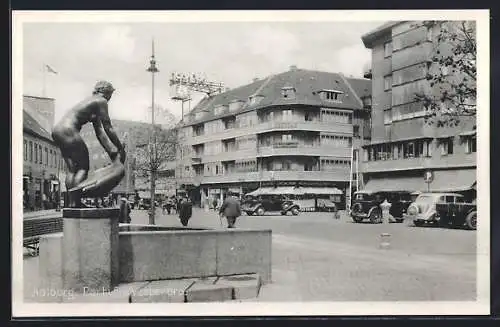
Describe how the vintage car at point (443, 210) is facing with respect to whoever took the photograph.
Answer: facing the viewer and to the left of the viewer

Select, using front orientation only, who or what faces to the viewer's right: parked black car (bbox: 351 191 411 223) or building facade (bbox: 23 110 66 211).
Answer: the building facade

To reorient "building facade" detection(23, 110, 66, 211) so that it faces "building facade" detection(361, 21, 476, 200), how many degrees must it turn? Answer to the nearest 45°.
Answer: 0° — it already faces it

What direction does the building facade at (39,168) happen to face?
to the viewer's right

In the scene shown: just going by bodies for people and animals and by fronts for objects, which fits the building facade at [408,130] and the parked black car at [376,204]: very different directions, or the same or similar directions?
same or similar directions
